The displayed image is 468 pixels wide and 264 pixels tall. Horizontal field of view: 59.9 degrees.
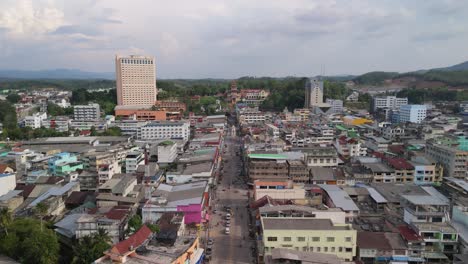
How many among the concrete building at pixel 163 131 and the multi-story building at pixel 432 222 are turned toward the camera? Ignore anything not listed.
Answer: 2

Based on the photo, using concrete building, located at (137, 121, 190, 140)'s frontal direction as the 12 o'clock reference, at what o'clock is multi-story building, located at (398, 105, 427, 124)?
The multi-story building is roughly at 9 o'clock from the concrete building.

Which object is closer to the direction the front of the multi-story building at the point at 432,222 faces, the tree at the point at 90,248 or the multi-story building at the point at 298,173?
the tree

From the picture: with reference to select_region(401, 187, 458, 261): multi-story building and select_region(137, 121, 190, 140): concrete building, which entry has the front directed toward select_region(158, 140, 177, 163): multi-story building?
the concrete building

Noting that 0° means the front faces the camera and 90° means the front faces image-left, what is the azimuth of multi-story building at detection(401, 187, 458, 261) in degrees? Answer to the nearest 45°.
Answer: approximately 0°

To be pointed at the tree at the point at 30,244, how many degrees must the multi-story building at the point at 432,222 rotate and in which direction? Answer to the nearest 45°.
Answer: approximately 45° to its right

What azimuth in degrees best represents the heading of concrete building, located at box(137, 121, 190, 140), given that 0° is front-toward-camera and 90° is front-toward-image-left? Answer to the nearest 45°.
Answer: approximately 0°

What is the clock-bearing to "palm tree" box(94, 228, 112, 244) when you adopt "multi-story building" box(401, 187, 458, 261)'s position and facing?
The palm tree is roughly at 2 o'clock from the multi-story building.

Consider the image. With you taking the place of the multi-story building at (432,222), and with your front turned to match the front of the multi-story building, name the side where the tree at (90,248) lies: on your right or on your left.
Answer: on your right

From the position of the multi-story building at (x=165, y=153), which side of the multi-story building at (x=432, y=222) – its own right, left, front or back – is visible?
right

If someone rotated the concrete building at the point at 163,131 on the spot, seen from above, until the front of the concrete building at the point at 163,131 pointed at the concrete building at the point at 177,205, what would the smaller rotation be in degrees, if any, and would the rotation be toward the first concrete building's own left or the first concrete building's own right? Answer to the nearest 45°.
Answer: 0° — it already faces it

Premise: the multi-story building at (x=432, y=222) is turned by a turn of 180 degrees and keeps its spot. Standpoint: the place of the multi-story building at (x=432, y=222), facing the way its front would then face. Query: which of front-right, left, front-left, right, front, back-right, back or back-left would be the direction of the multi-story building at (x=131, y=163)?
left

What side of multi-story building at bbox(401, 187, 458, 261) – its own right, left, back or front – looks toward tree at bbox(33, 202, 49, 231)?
right

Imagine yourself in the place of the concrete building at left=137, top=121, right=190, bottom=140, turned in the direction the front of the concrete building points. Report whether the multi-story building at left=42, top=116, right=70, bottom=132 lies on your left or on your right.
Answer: on your right
